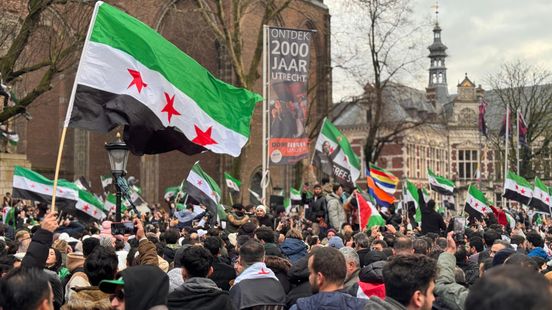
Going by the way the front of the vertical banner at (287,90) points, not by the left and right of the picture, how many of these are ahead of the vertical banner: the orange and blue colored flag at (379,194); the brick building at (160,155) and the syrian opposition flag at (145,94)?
1

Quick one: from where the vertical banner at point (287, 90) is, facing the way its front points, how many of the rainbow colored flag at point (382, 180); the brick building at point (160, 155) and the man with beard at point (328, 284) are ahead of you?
1

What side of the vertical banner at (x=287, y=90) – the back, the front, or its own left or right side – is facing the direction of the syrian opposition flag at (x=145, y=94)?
front

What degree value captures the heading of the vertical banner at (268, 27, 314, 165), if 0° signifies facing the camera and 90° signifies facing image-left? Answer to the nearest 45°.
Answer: approximately 0°

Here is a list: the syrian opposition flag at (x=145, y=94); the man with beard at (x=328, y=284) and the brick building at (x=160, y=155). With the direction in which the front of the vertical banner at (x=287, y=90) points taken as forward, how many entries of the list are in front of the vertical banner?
2

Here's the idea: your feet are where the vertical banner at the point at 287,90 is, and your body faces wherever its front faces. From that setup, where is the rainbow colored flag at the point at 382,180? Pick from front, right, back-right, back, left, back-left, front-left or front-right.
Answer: back-left

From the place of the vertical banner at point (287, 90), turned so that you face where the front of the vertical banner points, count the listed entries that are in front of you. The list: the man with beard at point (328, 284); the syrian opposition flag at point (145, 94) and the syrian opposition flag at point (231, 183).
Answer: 2

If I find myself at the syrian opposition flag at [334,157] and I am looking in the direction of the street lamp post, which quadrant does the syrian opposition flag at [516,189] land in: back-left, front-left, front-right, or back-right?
back-left

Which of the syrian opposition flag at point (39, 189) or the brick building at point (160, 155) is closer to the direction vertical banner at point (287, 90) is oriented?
the syrian opposition flag
